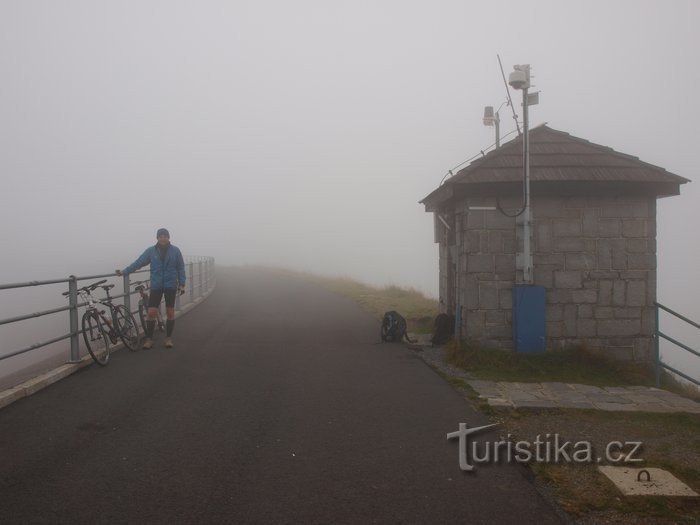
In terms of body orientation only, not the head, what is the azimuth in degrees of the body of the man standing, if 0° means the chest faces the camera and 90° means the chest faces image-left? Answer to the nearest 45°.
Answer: approximately 0°

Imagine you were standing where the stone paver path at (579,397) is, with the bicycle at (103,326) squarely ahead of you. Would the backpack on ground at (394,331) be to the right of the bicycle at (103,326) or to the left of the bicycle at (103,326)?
right

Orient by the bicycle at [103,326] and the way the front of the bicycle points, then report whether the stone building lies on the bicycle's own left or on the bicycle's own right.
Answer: on the bicycle's own left

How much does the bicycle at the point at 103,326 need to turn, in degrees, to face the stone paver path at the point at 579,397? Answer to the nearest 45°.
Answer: approximately 90° to its left

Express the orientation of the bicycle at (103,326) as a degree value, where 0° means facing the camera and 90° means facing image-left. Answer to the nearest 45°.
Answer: approximately 45°

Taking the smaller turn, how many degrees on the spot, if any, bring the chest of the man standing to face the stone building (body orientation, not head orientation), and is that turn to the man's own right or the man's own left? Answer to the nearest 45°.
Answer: approximately 45° to the man's own left

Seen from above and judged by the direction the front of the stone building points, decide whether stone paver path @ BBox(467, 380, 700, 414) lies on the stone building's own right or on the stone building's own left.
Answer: on the stone building's own left
